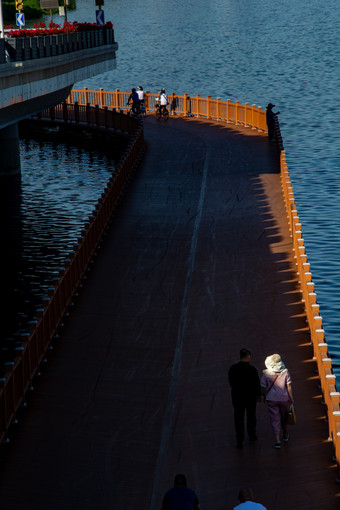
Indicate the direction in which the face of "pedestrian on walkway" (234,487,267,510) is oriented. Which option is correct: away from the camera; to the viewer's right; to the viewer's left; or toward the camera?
away from the camera

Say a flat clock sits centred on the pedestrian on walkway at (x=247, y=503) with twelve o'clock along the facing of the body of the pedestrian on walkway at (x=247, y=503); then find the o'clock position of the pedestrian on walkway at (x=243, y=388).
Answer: the pedestrian on walkway at (x=243, y=388) is roughly at 12 o'clock from the pedestrian on walkway at (x=247, y=503).

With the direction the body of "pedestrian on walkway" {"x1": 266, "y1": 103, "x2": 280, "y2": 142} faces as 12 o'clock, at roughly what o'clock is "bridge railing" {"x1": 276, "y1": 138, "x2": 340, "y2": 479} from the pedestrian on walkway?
The bridge railing is roughly at 3 o'clock from the pedestrian on walkway.

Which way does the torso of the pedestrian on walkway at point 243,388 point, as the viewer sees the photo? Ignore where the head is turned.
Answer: away from the camera

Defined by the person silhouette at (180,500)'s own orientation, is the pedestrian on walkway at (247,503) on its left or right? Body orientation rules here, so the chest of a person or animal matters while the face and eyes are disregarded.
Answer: on its right

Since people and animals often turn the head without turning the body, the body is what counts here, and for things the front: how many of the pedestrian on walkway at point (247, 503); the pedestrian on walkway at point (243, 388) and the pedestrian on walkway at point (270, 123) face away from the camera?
2

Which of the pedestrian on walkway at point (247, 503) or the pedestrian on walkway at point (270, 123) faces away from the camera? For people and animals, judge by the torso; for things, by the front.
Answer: the pedestrian on walkway at point (247, 503)

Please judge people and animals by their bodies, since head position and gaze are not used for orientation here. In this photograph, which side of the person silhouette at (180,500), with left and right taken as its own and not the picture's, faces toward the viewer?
back

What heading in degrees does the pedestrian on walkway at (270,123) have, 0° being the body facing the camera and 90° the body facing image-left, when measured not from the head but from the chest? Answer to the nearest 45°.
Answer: approximately 270°

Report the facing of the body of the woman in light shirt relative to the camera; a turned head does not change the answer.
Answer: away from the camera

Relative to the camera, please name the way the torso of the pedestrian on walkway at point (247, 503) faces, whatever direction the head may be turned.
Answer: away from the camera
